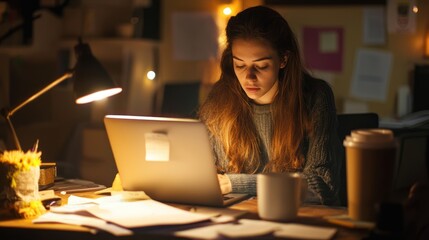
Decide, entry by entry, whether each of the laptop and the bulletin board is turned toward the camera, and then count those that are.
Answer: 1

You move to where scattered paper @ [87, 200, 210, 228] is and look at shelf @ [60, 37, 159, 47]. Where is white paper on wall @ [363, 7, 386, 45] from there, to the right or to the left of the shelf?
right

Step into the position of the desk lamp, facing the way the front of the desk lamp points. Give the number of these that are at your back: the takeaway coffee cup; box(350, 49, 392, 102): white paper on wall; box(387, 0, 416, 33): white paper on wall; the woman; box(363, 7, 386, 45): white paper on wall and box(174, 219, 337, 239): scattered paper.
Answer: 0

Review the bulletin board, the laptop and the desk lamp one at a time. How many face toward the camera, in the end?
1

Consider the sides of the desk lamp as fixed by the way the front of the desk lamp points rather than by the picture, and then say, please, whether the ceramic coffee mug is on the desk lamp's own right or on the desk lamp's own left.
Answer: on the desk lamp's own right

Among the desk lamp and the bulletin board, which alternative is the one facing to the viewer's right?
the desk lamp

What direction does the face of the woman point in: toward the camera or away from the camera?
toward the camera

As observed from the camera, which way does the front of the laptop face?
facing away from the viewer and to the right of the viewer

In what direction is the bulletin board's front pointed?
toward the camera

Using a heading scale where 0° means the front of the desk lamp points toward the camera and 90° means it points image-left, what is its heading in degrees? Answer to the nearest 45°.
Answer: approximately 270°

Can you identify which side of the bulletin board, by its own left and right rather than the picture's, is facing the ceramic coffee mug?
front

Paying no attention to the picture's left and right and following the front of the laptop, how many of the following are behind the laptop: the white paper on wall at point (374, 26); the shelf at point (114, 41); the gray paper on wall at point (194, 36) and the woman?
0

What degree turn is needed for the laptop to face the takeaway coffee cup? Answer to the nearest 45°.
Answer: approximately 90° to its right

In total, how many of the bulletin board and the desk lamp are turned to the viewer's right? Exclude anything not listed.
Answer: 1

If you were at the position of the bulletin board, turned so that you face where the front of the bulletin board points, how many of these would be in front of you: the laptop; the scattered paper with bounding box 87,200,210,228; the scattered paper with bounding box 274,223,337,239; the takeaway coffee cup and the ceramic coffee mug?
5

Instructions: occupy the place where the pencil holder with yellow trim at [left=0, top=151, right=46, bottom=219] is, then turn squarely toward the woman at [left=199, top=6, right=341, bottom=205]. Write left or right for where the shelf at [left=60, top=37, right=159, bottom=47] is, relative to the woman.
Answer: left

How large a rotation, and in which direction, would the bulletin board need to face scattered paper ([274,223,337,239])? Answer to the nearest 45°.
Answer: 0° — it already faces it

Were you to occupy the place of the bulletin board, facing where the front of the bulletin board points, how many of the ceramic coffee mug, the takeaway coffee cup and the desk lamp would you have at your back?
0

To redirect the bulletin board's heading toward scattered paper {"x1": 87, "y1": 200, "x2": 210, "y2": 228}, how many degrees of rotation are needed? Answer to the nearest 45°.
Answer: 0° — it already faces it
